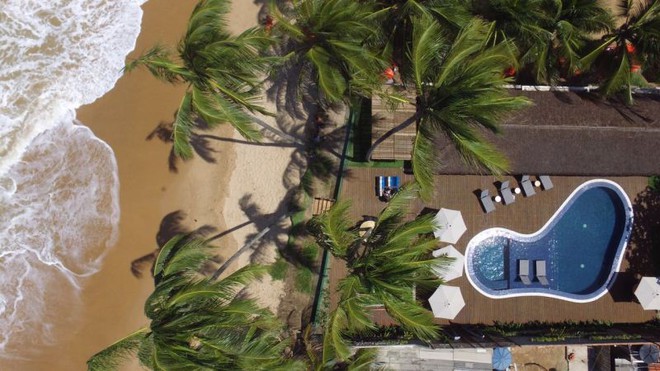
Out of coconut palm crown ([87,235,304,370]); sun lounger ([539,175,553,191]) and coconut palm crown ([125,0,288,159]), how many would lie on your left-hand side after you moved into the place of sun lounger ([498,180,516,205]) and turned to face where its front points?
1

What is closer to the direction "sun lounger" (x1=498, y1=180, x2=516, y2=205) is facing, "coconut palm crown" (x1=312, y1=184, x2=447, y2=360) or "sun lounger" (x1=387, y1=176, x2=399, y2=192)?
the coconut palm crown

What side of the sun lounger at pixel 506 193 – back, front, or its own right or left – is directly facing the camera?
front

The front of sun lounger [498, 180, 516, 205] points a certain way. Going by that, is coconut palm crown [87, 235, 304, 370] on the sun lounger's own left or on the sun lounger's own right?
on the sun lounger's own right
